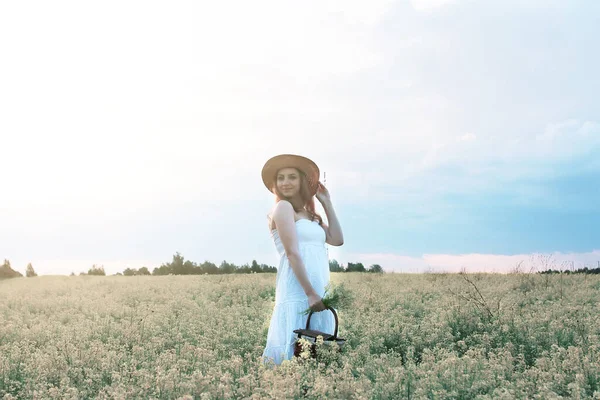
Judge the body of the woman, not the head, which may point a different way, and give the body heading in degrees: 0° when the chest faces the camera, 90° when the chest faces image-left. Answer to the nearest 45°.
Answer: approximately 315°

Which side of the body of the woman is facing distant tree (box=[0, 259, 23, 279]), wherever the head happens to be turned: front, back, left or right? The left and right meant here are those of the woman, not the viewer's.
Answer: back
